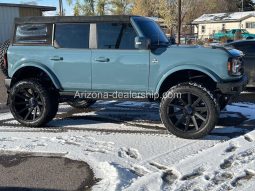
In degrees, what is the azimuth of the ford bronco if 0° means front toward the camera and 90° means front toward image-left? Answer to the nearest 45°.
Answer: approximately 270°

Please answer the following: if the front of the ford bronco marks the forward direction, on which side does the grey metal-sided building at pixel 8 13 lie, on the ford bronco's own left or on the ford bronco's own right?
on the ford bronco's own left
